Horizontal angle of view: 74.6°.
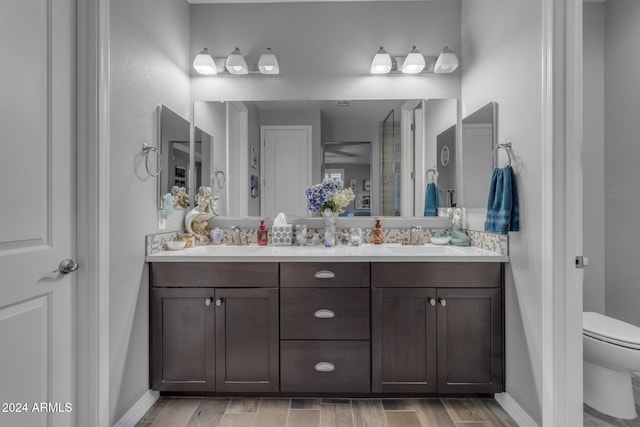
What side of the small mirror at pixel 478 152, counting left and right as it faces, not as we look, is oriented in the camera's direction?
left

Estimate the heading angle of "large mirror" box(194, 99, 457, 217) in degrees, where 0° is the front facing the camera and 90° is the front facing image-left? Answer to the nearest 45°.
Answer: approximately 0°

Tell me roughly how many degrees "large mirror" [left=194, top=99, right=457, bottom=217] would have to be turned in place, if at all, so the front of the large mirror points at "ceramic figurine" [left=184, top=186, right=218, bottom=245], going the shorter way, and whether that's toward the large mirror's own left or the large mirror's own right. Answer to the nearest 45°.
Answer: approximately 90° to the large mirror's own right
